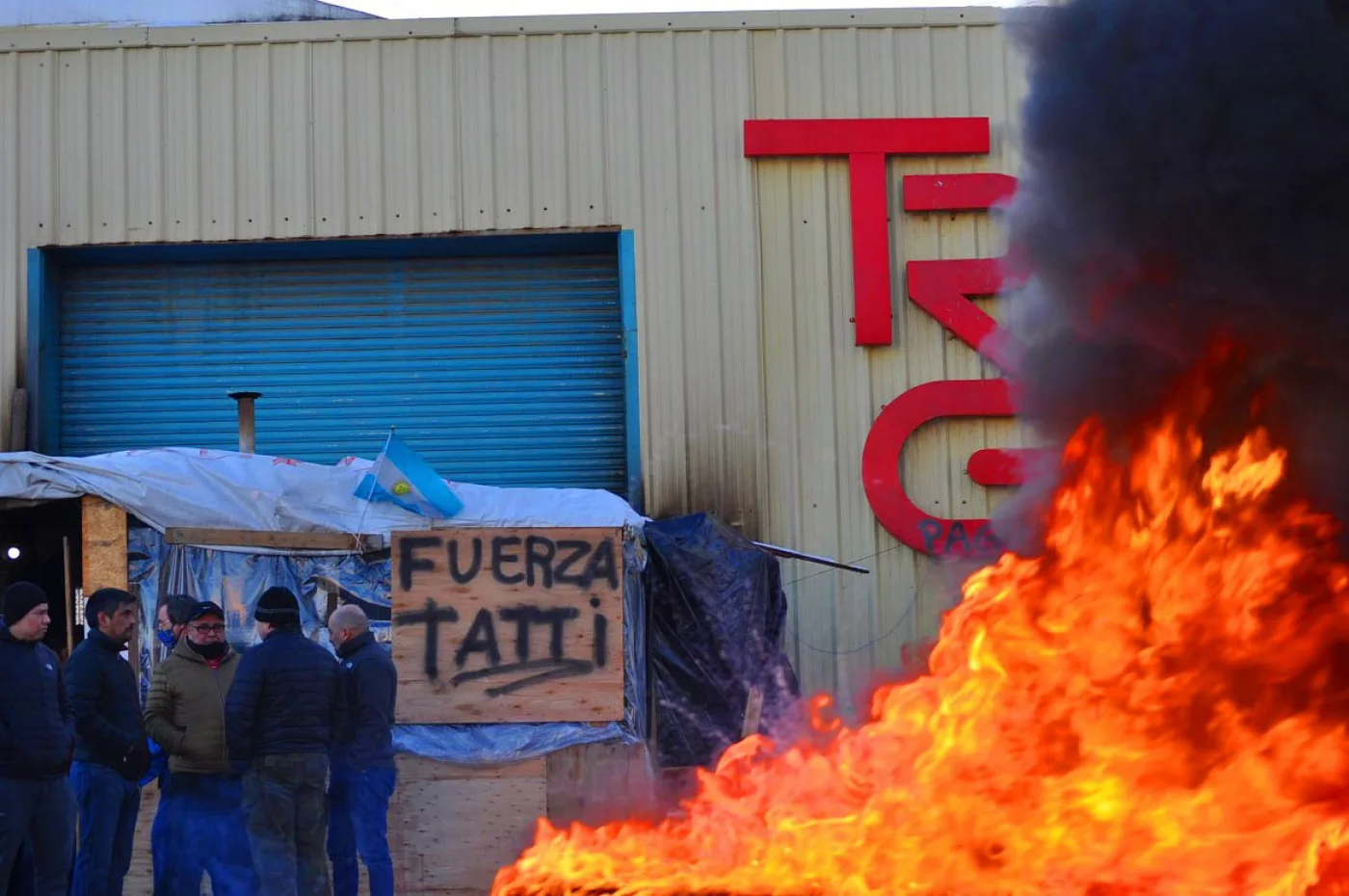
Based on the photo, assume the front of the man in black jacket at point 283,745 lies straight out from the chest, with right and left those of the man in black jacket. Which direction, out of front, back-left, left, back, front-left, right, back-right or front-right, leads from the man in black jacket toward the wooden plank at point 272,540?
front

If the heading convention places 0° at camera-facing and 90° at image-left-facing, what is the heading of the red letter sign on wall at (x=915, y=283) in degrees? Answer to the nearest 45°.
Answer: approximately 0°

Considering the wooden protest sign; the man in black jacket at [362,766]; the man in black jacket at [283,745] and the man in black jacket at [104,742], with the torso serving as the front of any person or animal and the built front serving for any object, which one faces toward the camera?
the wooden protest sign

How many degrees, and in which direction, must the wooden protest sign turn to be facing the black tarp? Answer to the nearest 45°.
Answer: approximately 90° to its left

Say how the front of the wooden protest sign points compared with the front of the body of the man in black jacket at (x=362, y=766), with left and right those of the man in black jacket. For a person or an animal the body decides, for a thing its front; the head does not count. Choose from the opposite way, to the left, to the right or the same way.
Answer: to the left

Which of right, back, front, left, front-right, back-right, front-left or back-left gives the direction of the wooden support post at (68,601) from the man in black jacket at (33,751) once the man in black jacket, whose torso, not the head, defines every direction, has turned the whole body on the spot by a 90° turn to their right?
back-right

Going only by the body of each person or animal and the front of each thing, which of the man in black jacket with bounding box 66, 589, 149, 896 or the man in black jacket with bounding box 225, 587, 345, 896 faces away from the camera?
the man in black jacket with bounding box 225, 587, 345, 896

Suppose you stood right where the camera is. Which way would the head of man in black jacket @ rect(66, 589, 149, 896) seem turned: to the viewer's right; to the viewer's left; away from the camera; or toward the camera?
to the viewer's right

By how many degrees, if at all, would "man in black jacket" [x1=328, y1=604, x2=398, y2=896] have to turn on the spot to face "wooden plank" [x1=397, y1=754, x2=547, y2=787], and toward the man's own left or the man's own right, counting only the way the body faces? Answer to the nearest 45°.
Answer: approximately 135° to the man's own right

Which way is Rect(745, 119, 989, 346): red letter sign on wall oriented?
toward the camera

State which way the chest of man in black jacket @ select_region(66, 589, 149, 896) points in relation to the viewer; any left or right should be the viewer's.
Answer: facing to the right of the viewer

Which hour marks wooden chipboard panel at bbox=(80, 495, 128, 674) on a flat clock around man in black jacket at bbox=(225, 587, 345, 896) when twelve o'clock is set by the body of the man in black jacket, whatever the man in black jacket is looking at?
The wooden chipboard panel is roughly at 11 o'clock from the man in black jacket.

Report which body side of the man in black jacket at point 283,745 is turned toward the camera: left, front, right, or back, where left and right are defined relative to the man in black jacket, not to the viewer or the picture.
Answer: back

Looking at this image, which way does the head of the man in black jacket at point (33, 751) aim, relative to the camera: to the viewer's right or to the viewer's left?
to the viewer's right

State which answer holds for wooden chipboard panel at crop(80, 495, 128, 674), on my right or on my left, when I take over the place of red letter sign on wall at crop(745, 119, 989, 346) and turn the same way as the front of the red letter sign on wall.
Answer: on my right

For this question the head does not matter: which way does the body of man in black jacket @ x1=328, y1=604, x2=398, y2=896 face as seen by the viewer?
to the viewer's left
